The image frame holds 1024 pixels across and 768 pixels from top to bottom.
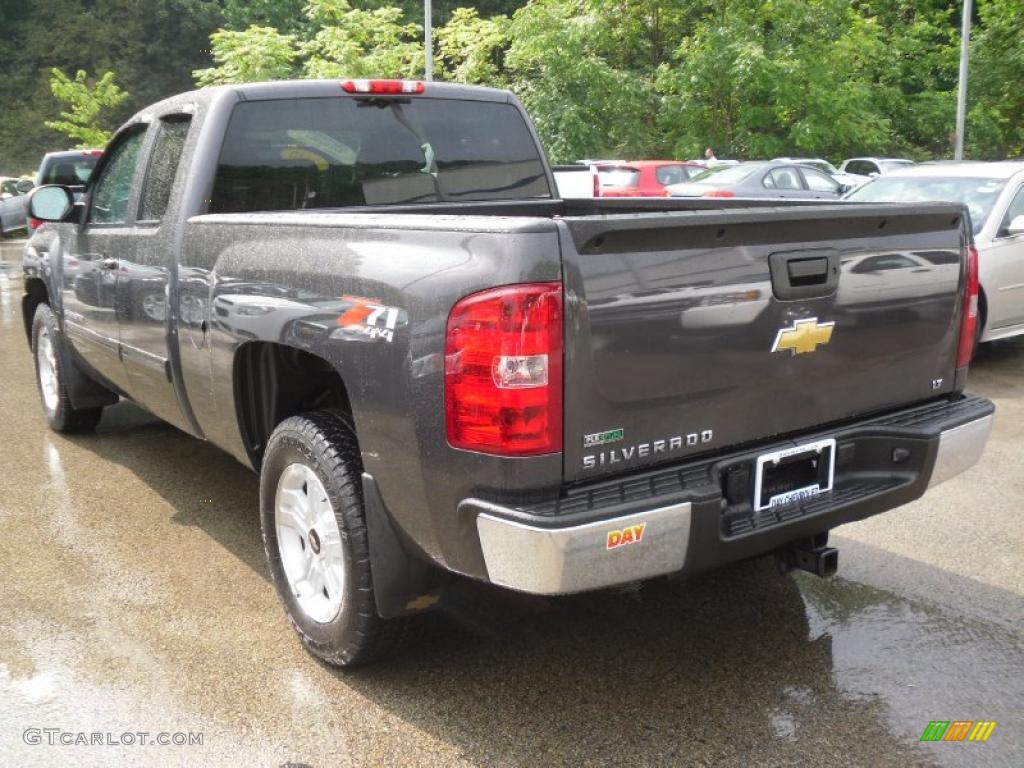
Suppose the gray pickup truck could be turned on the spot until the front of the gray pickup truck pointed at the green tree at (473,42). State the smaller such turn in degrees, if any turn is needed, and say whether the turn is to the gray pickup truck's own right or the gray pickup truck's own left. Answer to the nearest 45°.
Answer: approximately 45° to the gray pickup truck's own right

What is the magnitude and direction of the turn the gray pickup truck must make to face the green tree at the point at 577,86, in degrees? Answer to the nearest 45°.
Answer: approximately 45° to its right

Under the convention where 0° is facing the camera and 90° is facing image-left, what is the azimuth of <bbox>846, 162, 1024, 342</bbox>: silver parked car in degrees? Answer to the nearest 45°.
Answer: approximately 45°

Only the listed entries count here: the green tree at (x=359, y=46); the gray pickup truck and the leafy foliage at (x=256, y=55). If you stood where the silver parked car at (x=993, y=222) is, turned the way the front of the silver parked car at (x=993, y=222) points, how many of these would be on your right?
2

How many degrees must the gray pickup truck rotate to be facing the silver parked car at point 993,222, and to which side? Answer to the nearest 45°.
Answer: approximately 90° to its right

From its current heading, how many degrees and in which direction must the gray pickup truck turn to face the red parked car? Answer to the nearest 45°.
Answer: approximately 45° to its right

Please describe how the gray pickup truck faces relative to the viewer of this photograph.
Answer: facing away from the viewer and to the left of the viewer

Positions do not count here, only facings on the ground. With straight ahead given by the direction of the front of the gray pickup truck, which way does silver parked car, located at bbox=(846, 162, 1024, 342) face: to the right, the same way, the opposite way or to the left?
to the left

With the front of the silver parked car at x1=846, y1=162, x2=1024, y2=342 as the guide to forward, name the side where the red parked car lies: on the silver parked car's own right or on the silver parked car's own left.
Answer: on the silver parked car's own right

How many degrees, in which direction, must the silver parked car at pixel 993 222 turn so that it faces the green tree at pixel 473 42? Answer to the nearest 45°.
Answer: approximately 90° to its right
